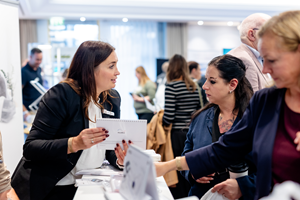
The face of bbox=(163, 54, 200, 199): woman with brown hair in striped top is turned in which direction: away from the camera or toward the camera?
away from the camera

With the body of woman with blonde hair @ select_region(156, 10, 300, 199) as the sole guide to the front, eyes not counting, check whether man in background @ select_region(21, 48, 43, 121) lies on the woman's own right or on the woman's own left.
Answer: on the woman's own right

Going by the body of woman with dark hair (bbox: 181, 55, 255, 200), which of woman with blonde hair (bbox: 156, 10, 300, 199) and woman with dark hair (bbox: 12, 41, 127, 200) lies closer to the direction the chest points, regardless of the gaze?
the woman with dark hair

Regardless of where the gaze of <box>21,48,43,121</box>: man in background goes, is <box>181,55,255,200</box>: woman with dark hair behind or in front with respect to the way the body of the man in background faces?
in front

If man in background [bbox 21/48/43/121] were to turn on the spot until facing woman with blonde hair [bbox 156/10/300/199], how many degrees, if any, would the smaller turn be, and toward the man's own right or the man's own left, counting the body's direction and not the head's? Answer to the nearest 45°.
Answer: approximately 45° to the man's own right

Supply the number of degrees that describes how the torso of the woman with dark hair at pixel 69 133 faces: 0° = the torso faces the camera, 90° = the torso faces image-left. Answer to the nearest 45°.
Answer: approximately 315°

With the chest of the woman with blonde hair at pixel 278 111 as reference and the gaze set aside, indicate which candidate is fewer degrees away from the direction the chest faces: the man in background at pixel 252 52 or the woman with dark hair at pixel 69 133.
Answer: the woman with dark hair

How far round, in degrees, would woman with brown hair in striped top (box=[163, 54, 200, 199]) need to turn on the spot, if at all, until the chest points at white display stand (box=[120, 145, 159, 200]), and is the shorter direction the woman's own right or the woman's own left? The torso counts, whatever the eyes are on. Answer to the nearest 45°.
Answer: approximately 180°

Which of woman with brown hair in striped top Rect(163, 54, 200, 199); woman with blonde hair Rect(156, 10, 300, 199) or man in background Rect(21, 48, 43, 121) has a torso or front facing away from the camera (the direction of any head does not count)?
the woman with brown hair in striped top

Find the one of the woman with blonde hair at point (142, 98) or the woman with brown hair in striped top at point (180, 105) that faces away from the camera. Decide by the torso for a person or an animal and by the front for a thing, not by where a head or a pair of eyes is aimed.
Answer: the woman with brown hair in striped top

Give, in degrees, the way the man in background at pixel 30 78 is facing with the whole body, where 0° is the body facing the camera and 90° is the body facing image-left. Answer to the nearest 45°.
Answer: approximately 315°
